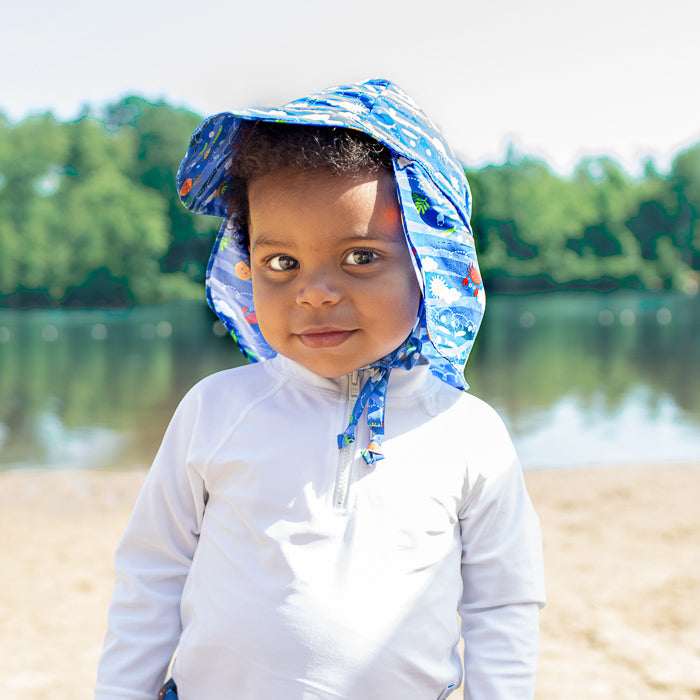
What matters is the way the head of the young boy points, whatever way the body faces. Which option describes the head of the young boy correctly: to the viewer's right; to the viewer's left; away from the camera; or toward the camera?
toward the camera

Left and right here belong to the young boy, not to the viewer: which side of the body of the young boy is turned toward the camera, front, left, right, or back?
front
